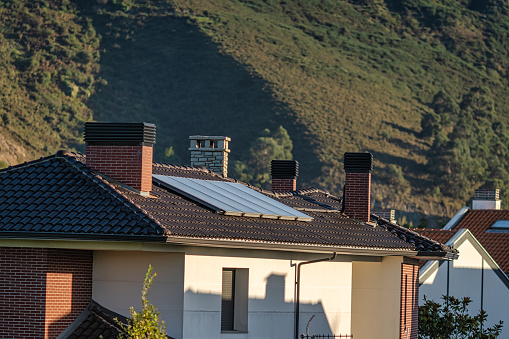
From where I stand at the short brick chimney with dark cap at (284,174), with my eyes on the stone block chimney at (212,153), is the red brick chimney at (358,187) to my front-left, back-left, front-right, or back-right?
back-left

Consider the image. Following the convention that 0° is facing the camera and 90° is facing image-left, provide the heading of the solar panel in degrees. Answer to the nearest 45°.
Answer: approximately 315°

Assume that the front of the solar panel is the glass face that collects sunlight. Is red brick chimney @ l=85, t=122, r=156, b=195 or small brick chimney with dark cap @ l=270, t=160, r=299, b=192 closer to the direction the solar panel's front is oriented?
the red brick chimney

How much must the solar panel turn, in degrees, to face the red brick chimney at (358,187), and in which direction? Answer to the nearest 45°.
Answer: approximately 90° to its left

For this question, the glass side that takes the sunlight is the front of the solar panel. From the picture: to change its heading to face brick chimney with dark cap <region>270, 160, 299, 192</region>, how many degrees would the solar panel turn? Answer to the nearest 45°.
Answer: approximately 135° to its left

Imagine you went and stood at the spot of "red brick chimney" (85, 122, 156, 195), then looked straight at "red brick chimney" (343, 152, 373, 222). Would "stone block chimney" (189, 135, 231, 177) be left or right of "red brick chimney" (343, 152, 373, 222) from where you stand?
left

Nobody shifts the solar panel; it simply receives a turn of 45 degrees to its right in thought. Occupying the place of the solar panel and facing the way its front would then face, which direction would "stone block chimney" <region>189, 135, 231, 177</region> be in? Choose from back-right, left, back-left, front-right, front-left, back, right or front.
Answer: back

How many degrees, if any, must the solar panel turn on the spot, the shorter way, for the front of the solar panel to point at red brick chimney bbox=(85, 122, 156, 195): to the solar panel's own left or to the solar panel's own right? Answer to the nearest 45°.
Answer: approximately 90° to the solar panel's own right
